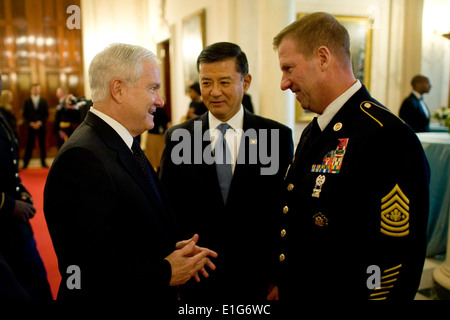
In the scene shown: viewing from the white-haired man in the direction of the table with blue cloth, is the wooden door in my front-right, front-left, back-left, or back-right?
front-left

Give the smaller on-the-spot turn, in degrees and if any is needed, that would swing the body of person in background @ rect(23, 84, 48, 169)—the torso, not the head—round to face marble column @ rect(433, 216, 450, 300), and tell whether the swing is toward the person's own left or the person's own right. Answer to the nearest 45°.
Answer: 0° — they already face it

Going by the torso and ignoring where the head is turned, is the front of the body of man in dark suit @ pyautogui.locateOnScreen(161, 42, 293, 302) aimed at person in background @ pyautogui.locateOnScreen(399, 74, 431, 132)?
no

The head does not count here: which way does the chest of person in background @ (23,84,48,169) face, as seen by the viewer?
toward the camera

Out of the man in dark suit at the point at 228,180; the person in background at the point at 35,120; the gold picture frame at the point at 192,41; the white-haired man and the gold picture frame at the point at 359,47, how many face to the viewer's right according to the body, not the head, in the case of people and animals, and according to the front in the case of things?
1

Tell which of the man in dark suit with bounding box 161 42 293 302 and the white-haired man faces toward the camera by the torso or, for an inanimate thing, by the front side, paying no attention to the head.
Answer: the man in dark suit

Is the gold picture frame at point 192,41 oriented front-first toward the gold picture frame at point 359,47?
no

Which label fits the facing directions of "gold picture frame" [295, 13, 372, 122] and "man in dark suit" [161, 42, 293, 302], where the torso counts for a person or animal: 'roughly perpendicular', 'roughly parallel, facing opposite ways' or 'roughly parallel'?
roughly parallel

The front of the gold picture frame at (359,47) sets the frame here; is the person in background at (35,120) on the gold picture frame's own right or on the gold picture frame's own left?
on the gold picture frame's own right

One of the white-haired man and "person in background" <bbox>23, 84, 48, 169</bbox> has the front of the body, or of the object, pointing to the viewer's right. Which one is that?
the white-haired man

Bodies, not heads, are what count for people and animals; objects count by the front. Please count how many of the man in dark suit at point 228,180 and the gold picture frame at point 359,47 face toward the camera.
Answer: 2

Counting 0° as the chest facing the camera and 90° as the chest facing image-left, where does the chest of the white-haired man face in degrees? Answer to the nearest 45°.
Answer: approximately 270°

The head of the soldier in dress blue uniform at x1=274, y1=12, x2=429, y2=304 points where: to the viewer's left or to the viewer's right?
to the viewer's left

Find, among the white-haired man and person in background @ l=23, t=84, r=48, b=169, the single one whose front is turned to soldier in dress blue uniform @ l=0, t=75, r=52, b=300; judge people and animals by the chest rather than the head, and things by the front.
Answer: the person in background

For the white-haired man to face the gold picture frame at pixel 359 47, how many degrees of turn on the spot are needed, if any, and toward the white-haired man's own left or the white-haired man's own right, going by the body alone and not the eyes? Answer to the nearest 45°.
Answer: approximately 45° to the white-haired man's own left

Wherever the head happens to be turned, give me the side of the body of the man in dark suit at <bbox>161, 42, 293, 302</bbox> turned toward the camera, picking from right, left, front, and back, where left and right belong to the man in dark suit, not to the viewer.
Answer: front
